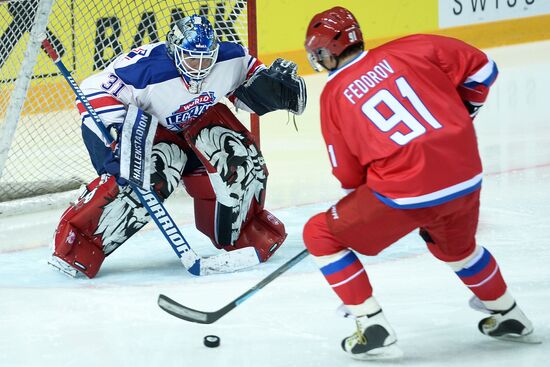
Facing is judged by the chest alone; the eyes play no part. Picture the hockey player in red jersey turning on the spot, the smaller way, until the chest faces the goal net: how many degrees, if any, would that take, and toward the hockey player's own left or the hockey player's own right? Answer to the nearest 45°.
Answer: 0° — they already face it

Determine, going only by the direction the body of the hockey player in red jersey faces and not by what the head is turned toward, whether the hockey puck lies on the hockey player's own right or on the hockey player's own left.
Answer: on the hockey player's own left

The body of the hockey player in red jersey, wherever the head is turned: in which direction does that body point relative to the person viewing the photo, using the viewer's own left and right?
facing away from the viewer and to the left of the viewer

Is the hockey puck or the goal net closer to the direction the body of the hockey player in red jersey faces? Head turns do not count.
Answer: the goal net
